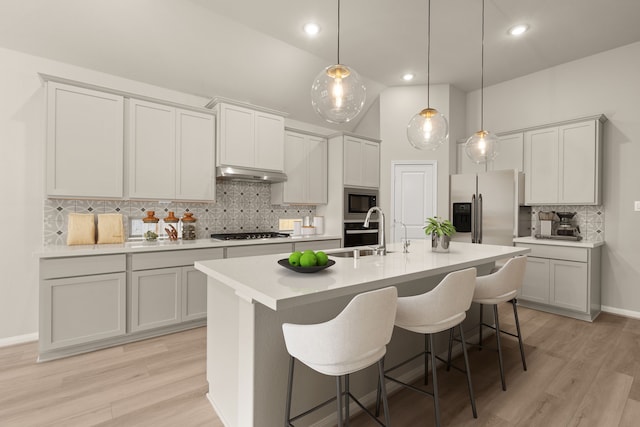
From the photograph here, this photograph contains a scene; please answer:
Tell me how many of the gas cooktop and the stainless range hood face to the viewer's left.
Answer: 0

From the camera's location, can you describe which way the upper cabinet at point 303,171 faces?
facing the viewer and to the right of the viewer

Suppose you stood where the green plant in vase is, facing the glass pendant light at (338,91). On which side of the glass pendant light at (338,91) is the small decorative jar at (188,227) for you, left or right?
right

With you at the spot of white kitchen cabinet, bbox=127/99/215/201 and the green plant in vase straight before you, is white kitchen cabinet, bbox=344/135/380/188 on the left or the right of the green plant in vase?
left

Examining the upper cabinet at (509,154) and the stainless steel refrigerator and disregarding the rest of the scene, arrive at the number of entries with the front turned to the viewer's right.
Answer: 0

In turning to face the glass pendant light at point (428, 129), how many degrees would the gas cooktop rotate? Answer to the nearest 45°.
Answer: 0° — it already faces it

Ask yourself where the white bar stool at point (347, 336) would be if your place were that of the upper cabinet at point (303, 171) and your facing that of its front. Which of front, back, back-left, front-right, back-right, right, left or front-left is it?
front-right

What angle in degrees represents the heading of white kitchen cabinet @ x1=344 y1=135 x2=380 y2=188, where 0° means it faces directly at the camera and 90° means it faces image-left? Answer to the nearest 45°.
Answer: approximately 315°

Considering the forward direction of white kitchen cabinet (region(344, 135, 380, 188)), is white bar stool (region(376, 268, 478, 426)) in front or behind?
in front
